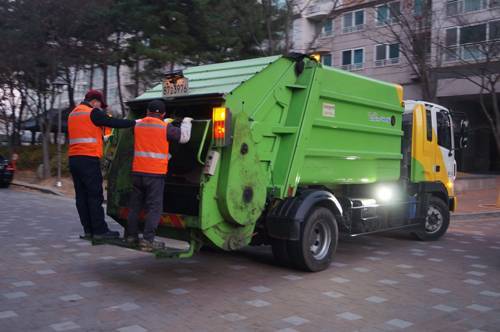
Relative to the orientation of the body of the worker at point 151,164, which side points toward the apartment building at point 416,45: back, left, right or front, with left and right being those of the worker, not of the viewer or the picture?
front

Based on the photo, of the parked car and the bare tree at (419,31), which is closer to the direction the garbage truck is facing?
the bare tree

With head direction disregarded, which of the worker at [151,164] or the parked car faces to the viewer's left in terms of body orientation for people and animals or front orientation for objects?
the parked car

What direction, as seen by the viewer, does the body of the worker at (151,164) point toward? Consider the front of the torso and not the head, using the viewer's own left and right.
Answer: facing away from the viewer and to the right of the viewer

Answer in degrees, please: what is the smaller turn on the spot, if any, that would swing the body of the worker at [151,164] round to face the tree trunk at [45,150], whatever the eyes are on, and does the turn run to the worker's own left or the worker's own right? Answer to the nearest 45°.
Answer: approximately 45° to the worker's own left

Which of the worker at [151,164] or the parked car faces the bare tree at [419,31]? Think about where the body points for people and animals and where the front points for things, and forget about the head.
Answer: the worker

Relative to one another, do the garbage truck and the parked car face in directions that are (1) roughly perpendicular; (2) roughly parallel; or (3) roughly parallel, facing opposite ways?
roughly parallel, facing opposite ways

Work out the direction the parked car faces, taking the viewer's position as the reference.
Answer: facing to the left of the viewer

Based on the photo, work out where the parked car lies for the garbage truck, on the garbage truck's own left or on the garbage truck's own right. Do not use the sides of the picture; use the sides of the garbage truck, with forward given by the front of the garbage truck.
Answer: on the garbage truck's own left

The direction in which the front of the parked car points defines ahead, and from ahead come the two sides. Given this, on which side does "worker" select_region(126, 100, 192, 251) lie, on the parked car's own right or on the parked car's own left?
on the parked car's own left

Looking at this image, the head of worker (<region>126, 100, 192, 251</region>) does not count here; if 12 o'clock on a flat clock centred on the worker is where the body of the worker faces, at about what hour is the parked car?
The parked car is roughly at 10 o'clock from the worker.

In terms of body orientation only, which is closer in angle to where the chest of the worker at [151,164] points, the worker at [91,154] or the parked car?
the parked car

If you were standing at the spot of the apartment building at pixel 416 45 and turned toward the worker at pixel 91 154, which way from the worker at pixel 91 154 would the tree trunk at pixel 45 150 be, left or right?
right

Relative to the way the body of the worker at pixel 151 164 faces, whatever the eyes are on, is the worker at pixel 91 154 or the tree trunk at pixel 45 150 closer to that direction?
the tree trunk
